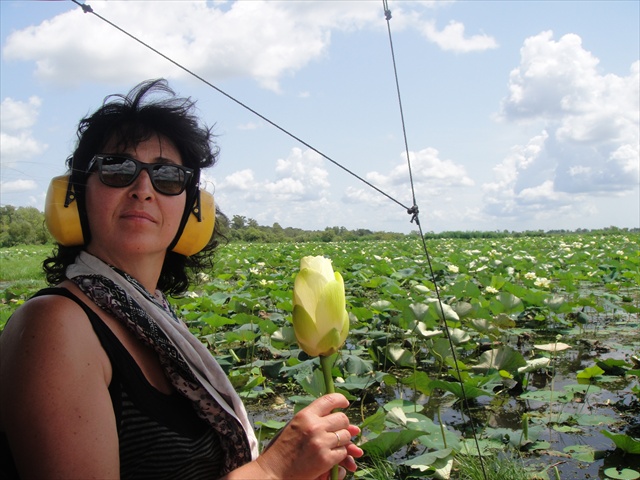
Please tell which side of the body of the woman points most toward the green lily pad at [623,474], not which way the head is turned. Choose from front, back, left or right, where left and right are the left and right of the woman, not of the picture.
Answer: left

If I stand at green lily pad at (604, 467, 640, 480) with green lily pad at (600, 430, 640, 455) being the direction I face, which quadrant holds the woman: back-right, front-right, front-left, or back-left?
back-left

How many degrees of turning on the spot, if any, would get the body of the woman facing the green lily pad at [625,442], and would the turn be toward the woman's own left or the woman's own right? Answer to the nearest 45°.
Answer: approximately 90° to the woman's own left

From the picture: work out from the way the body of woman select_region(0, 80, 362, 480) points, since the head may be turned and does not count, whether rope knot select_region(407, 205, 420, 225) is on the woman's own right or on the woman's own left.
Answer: on the woman's own left

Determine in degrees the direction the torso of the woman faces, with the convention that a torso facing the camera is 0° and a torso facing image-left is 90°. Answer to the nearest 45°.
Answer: approximately 315°
